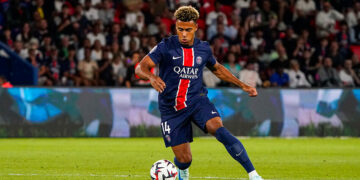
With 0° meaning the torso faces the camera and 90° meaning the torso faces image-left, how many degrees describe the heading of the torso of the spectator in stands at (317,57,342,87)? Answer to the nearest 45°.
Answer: approximately 0°

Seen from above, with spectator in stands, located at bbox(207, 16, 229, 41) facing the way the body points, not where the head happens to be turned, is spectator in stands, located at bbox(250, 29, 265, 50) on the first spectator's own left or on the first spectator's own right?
on the first spectator's own left

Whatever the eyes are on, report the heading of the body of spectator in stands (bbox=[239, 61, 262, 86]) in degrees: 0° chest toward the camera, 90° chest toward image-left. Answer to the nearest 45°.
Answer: approximately 0°

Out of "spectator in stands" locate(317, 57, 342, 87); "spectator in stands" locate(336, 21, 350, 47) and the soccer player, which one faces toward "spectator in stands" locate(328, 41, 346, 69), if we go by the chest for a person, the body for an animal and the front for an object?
"spectator in stands" locate(336, 21, 350, 47)

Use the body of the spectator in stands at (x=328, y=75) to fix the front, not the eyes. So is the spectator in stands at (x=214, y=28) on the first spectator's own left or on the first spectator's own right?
on the first spectator's own right

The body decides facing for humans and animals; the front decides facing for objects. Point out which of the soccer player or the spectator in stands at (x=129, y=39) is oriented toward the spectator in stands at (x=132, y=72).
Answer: the spectator in stands at (x=129, y=39)

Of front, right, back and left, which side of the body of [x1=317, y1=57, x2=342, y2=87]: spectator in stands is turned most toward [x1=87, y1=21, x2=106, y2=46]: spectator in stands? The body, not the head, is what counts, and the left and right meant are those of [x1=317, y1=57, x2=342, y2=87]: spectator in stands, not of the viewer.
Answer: right
